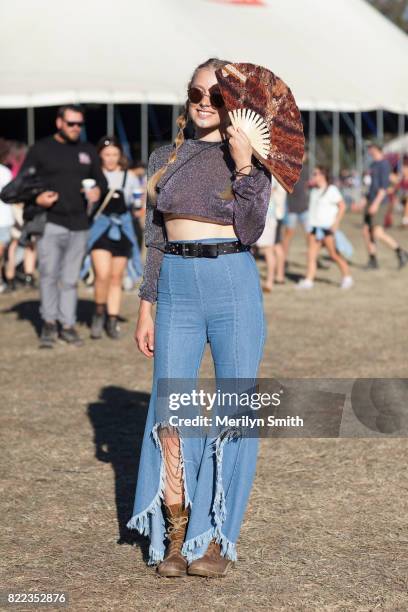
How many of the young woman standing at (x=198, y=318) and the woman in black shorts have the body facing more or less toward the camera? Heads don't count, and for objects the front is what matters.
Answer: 2

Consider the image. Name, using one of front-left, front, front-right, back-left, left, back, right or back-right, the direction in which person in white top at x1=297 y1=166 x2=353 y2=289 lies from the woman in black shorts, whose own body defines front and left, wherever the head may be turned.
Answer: back-left

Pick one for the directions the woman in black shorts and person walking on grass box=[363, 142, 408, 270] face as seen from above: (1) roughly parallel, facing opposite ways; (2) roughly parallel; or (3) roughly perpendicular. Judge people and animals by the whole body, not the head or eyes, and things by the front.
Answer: roughly perpendicular

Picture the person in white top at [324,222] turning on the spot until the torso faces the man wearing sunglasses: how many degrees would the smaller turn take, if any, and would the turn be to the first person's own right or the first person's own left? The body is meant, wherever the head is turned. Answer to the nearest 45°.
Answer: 0° — they already face them

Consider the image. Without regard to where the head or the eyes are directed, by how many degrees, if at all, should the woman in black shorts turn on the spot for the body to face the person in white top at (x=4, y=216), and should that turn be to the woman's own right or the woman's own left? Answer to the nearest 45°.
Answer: approximately 90° to the woman's own right

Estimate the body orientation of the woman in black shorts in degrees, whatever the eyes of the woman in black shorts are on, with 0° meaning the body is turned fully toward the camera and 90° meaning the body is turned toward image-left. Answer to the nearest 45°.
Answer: approximately 0°

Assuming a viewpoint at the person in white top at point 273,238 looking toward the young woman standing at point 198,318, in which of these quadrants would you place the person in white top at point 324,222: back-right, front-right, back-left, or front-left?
back-left

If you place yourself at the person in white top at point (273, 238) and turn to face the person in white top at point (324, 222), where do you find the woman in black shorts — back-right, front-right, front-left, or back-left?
back-right

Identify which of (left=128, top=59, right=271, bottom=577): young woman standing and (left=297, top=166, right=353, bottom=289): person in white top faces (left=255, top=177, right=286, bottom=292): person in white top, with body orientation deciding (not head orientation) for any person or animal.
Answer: (left=297, top=166, right=353, bottom=289): person in white top

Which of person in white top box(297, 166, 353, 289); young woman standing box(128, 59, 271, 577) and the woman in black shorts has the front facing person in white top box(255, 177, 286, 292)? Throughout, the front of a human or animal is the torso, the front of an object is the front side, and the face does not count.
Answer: person in white top box(297, 166, 353, 289)

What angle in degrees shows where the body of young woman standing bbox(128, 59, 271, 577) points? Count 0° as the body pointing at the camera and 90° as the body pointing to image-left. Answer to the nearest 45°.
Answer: approximately 0°
